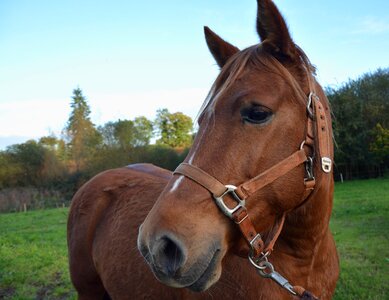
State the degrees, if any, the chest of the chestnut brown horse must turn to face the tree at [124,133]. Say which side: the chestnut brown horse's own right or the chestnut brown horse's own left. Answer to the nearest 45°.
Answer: approximately 135° to the chestnut brown horse's own left

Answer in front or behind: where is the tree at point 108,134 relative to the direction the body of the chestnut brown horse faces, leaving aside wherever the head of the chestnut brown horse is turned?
behind

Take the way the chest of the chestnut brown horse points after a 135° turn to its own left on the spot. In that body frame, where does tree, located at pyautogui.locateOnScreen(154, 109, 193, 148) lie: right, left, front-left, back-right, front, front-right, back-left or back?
front

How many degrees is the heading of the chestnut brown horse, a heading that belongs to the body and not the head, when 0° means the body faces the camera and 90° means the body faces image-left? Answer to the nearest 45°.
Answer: approximately 315°
